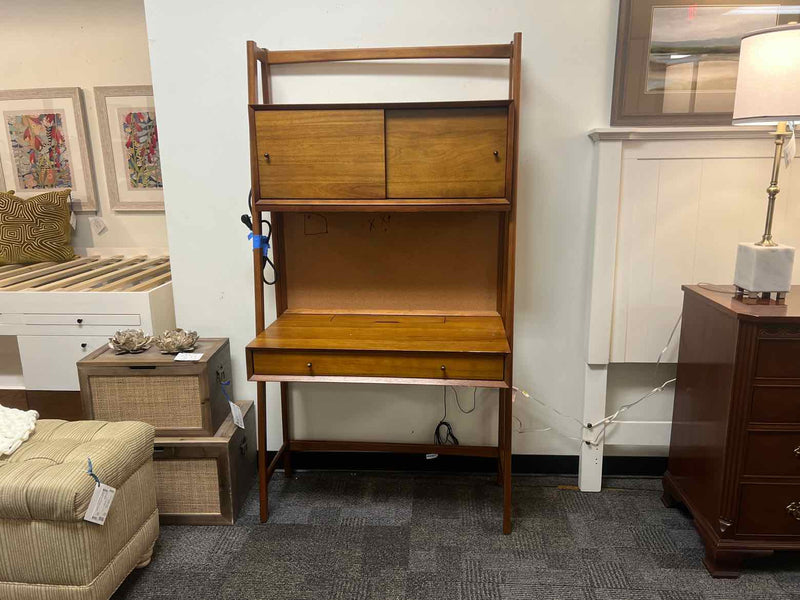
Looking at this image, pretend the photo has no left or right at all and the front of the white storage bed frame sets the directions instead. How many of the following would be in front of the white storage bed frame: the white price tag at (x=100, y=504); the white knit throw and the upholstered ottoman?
3

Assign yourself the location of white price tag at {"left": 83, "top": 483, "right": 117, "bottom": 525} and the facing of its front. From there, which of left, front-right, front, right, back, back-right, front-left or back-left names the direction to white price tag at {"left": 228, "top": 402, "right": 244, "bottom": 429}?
back-left

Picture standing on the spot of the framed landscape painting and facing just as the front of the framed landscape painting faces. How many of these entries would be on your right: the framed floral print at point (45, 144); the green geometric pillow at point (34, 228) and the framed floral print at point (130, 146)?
3

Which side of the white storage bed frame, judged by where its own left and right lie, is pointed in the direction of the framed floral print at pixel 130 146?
back

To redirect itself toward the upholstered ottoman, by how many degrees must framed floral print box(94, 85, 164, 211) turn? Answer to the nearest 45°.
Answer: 0° — it already faces it

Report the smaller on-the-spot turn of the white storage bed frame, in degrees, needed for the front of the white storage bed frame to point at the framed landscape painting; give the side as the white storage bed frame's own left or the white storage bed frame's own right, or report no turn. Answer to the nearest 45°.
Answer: approximately 45° to the white storage bed frame's own left

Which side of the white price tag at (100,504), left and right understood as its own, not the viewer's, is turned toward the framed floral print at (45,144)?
back
